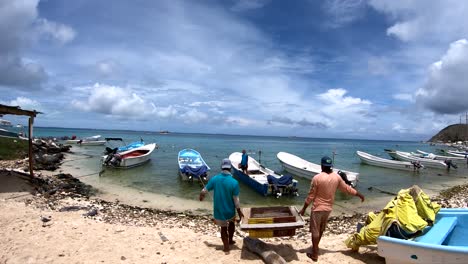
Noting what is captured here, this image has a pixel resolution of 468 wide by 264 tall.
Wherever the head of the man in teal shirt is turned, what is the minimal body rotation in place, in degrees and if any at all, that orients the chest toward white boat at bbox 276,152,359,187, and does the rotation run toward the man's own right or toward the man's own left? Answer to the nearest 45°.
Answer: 0° — they already face it

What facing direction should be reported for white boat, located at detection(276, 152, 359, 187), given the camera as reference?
facing away from the viewer and to the left of the viewer

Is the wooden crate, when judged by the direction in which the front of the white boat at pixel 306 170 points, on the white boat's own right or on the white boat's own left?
on the white boat's own left

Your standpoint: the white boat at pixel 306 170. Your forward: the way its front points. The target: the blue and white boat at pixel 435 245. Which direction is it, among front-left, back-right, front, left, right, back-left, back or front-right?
back-left

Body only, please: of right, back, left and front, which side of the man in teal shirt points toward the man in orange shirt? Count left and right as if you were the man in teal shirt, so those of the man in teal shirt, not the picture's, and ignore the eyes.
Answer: right

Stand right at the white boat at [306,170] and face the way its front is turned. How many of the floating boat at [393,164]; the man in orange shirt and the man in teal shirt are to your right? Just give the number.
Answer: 1

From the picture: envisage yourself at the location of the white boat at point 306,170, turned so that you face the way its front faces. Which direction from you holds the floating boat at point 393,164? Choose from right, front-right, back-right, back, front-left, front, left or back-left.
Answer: right

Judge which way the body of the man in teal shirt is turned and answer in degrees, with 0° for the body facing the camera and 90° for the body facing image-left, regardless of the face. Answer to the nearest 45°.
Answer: approximately 180°

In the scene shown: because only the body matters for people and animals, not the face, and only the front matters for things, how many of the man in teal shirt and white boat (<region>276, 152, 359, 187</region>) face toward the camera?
0
